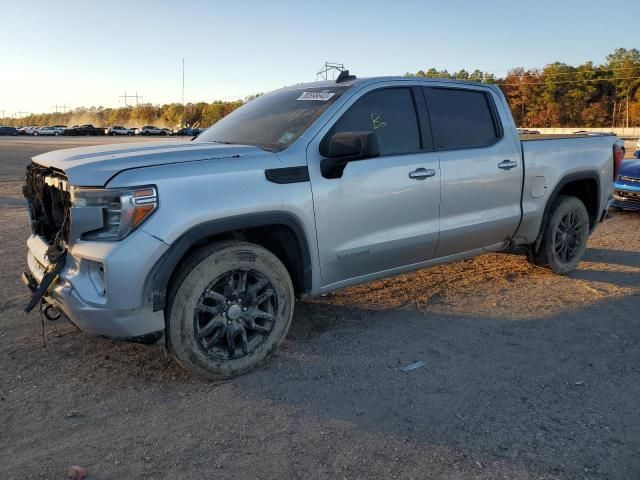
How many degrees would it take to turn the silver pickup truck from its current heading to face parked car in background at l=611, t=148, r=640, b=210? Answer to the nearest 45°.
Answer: approximately 180°

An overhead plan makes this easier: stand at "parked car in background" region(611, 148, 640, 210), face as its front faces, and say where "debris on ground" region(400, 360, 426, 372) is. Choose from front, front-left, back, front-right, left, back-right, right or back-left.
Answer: front-left

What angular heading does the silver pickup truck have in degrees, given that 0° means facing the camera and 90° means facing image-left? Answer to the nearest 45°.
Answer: approximately 45°

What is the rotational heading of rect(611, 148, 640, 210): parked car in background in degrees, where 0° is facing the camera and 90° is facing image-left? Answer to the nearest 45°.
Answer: approximately 45°
